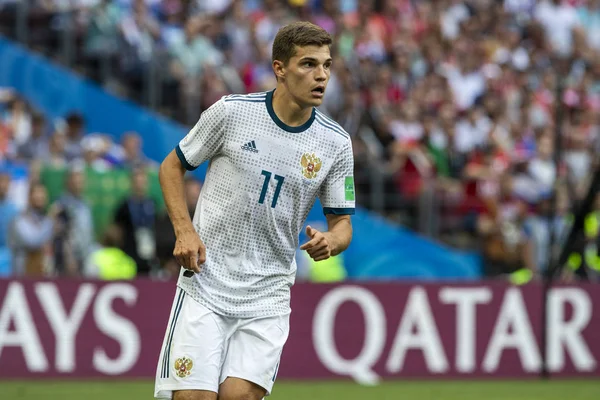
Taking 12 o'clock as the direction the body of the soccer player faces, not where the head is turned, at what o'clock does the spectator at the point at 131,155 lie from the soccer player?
The spectator is roughly at 7 o'clock from the soccer player.

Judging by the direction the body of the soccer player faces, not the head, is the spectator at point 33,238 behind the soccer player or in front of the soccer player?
behind

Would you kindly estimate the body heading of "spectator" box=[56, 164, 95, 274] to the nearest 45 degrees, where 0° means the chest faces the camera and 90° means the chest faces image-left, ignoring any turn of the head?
approximately 0°

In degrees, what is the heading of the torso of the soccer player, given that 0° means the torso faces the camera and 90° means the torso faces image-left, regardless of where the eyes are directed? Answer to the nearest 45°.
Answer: approximately 315°

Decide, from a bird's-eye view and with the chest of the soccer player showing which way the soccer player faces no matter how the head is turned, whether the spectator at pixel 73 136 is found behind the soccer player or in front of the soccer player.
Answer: behind
